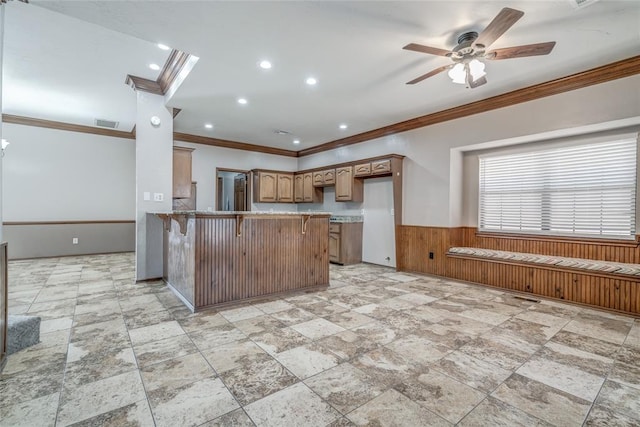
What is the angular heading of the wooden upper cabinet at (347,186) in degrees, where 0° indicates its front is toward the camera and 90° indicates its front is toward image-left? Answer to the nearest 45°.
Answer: approximately 45°

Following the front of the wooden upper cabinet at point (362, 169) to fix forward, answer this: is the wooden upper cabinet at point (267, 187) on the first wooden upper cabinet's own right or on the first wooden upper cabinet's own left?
on the first wooden upper cabinet's own right

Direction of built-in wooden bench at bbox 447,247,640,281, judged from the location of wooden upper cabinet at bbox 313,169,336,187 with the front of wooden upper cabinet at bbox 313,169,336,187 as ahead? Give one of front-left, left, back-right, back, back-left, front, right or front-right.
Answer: left

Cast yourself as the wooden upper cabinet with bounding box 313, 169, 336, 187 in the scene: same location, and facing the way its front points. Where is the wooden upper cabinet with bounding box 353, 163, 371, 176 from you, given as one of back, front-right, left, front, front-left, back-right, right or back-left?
left

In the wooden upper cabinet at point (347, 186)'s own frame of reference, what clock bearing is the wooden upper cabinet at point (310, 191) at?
the wooden upper cabinet at point (310, 191) is roughly at 3 o'clock from the wooden upper cabinet at point (347, 186).

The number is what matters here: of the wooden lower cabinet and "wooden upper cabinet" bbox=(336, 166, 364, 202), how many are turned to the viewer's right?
0

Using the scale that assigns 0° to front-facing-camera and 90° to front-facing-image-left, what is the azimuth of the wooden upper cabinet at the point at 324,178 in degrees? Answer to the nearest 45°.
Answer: approximately 45°

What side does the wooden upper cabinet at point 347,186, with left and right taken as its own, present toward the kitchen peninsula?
front

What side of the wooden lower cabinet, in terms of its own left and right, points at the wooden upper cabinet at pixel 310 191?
right

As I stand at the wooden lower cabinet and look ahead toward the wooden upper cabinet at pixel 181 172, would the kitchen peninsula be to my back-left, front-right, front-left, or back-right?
front-left

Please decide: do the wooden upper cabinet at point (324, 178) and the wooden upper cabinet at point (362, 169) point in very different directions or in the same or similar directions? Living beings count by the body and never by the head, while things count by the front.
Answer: same or similar directions
